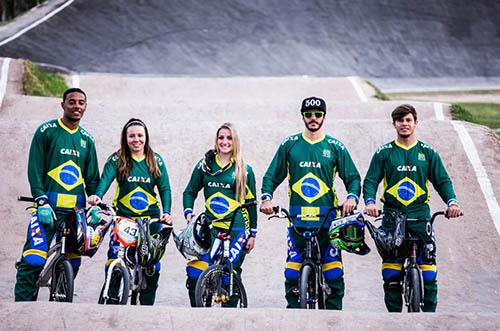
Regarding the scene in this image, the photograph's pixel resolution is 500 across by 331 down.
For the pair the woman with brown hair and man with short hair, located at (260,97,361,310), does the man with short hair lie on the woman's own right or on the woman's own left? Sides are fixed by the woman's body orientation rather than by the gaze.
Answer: on the woman's own left

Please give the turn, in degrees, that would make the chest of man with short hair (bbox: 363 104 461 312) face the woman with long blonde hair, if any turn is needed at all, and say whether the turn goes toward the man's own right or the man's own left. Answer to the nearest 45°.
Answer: approximately 90° to the man's own right

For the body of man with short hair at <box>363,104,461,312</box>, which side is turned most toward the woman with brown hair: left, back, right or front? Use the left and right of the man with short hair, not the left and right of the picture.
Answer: right

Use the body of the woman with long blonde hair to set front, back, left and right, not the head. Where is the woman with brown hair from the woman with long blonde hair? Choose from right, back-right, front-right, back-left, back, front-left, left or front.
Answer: right

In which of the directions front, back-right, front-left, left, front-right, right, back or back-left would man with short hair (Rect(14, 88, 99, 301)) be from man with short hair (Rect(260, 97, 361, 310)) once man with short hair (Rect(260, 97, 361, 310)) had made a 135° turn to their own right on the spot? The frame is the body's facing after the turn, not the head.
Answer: front-left

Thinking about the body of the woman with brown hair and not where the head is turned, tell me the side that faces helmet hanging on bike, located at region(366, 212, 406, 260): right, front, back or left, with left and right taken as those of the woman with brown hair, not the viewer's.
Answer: left

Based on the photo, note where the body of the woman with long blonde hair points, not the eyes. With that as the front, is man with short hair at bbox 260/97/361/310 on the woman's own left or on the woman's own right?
on the woman's own left

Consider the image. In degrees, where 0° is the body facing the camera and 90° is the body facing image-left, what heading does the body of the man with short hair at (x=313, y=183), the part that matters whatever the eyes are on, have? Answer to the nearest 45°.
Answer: approximately 0°

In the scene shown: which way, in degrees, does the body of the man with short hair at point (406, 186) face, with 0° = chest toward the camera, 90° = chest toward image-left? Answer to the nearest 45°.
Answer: approximately 0°
